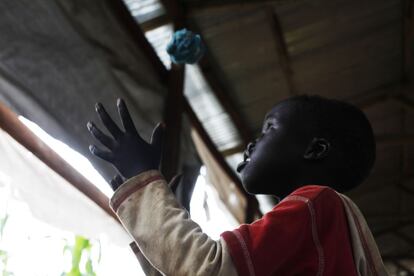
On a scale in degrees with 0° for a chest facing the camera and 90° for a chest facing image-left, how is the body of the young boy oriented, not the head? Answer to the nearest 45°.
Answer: approximately 90°

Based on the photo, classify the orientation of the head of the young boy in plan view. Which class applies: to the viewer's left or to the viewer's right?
to the viewer's left
